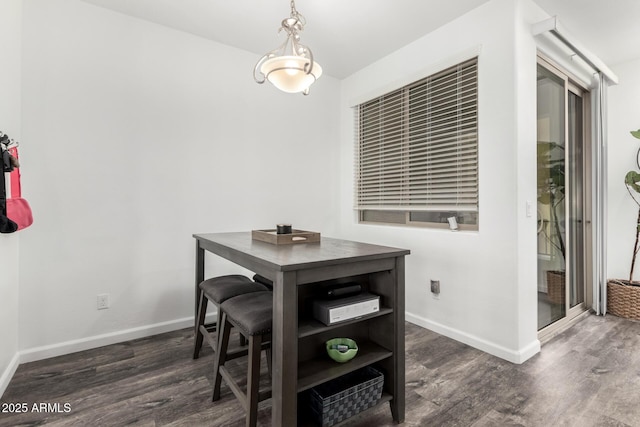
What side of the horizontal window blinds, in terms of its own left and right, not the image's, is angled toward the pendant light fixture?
front

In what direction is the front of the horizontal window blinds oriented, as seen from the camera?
facing the viewer and to the left of the viewer

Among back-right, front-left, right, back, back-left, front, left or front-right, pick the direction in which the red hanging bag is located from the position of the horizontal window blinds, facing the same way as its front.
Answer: front

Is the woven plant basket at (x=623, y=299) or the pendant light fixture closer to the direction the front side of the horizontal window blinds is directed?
the pendant light fixture

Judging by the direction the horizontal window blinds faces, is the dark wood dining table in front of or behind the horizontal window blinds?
in front

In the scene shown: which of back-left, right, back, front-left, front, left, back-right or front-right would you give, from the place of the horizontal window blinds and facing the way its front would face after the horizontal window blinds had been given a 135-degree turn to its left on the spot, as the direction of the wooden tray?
back-right

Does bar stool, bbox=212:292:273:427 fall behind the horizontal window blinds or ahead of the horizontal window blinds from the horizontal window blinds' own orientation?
ahead
